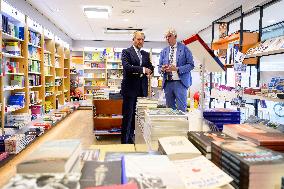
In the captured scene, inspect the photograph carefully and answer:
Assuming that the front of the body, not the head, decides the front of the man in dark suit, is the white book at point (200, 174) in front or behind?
in front

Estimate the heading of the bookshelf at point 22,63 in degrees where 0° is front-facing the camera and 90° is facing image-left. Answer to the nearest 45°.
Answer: approximately 315°

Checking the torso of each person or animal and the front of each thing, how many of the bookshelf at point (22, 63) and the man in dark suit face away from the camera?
0

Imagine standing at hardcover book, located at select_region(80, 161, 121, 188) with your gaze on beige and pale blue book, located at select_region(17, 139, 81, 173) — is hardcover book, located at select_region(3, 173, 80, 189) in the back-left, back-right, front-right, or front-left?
front-left

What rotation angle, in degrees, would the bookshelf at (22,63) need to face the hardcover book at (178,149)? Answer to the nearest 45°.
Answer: approximately 45° to its right

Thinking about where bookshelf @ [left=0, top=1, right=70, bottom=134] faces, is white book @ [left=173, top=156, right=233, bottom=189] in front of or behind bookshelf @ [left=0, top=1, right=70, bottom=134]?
in front

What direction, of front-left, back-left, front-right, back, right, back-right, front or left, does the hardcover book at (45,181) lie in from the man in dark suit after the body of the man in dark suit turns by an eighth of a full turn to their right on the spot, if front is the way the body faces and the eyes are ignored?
front

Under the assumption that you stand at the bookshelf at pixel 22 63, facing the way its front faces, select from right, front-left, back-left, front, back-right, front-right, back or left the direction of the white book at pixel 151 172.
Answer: front-right

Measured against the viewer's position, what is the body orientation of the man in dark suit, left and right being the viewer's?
facing the viewer and to the right of the viewer

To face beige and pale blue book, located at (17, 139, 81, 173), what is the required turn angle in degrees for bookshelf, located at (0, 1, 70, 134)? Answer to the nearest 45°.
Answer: approximately 45° to its right

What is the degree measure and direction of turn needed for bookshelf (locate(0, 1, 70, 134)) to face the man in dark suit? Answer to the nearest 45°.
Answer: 0° — it already faces them

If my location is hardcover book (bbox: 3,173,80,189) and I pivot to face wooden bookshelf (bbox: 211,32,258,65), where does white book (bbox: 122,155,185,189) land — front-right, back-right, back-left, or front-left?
front-right

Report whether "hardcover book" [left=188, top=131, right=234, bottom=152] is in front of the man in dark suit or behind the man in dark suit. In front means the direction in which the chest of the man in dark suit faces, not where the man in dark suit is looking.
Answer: in front

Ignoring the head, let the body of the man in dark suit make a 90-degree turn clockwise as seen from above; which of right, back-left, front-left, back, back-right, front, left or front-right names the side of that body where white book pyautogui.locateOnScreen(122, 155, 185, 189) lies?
front-left
